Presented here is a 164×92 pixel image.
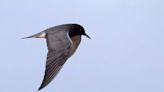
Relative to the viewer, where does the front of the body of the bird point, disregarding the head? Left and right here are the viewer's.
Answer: facing to the right of the viewer
